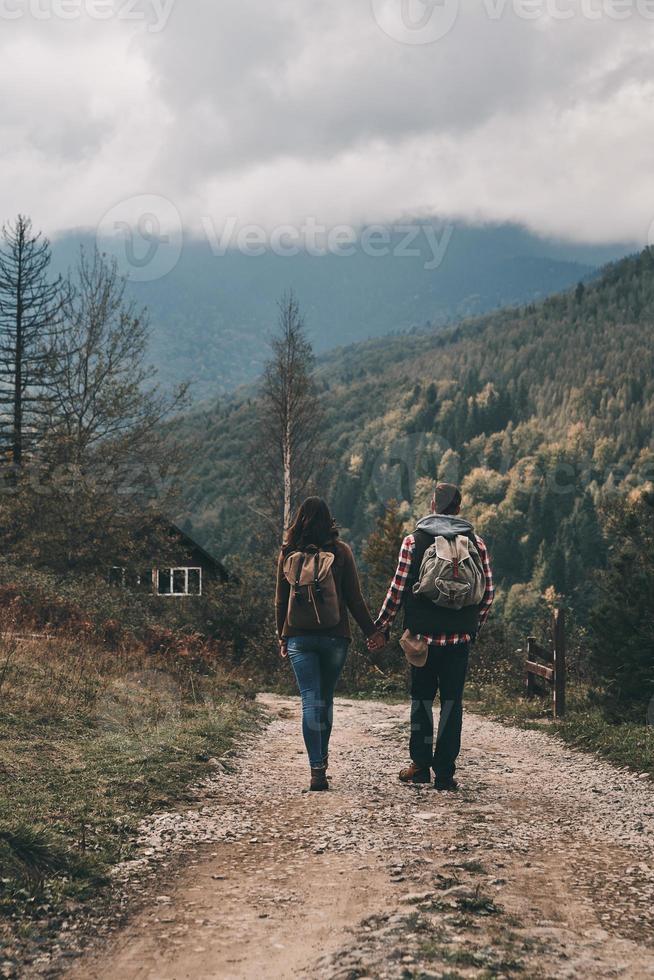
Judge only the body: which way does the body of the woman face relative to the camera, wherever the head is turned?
away from the camera

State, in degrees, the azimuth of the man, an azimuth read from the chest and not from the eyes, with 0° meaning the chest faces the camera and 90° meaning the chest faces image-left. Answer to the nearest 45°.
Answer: approximately 180°

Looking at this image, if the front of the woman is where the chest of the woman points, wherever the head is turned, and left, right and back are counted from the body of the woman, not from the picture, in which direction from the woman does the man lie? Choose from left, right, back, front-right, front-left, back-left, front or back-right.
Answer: right

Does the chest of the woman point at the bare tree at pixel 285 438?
yes

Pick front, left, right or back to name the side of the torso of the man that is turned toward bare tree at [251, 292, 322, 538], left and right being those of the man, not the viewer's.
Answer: front

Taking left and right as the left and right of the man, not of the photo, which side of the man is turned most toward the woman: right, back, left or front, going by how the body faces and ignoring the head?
left

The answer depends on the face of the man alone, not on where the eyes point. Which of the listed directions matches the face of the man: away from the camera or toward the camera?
away from the camera

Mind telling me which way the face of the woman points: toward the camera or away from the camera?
away from the camera
